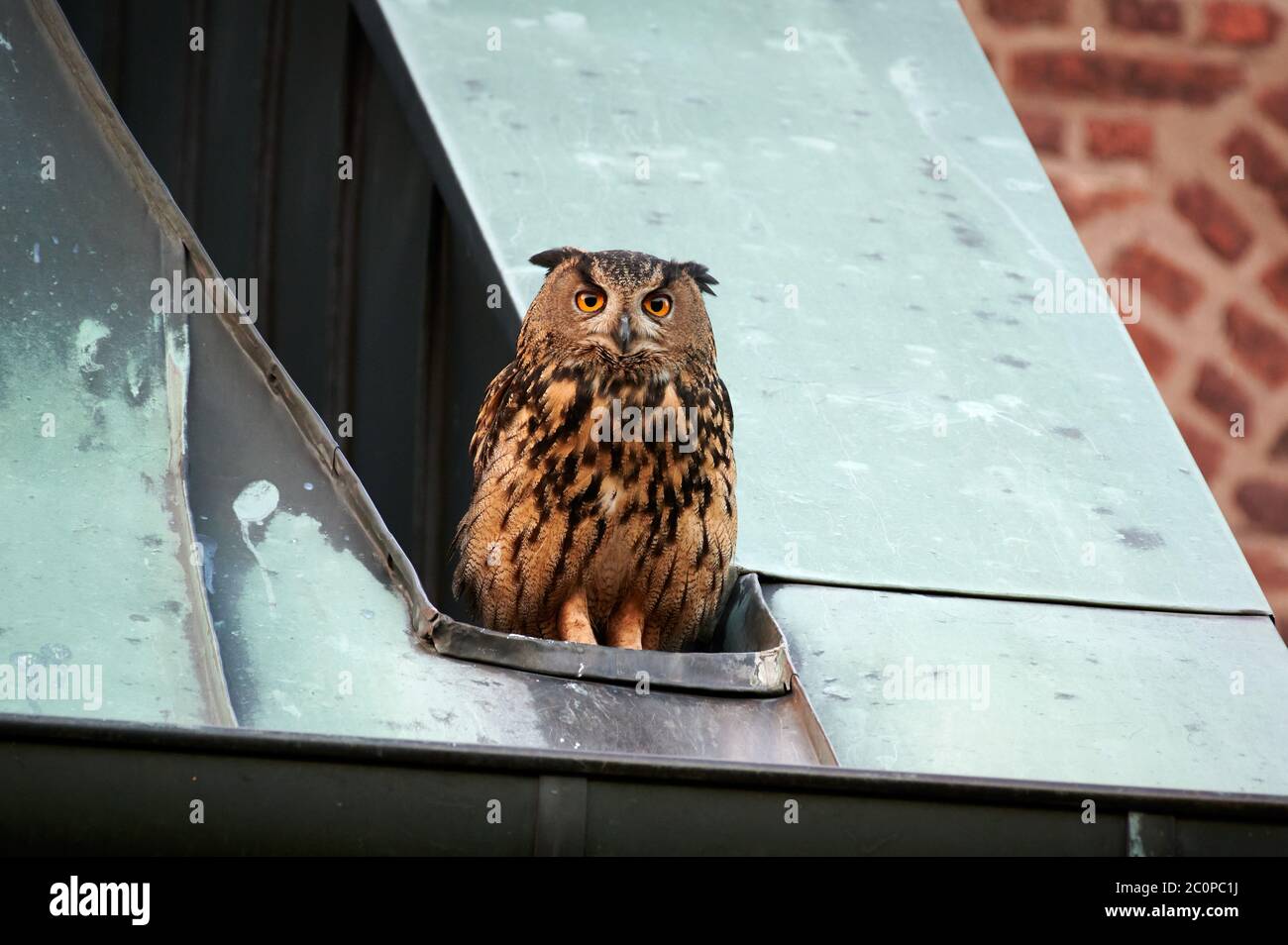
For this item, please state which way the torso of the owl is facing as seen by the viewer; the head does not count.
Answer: toward the camera
